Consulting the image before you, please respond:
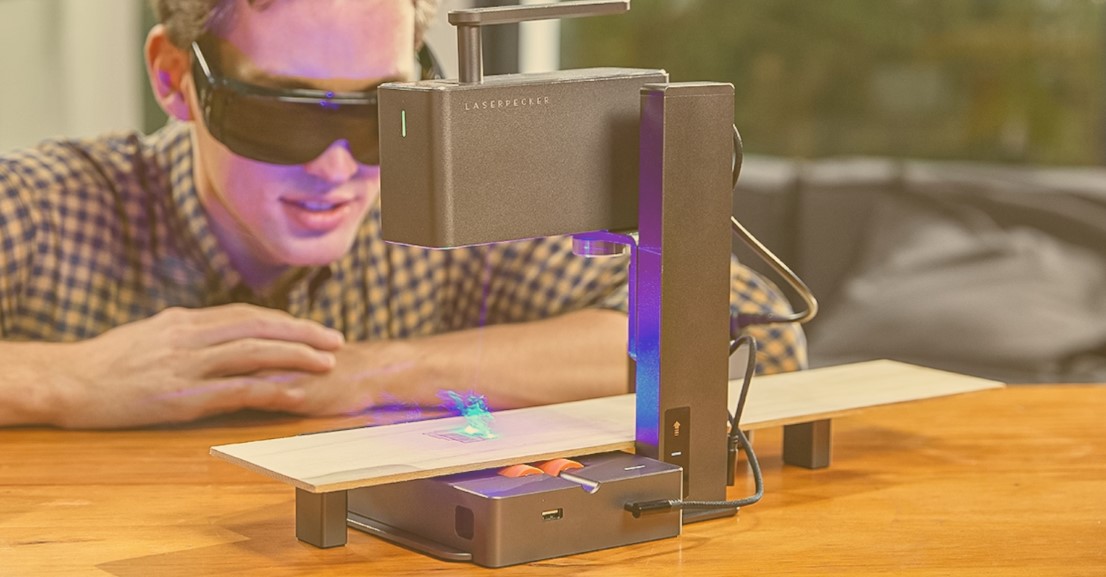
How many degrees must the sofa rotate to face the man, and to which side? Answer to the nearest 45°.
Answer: approximately 45° to its right

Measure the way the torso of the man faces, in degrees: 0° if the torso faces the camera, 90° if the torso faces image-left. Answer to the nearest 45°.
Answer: approximately 315°

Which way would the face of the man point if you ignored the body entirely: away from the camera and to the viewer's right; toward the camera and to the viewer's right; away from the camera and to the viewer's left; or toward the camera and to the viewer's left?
toward the camera and to the viewer's right

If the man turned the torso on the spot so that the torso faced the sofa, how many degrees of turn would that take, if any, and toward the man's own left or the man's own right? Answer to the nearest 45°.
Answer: approximately 90° to the man's own left
